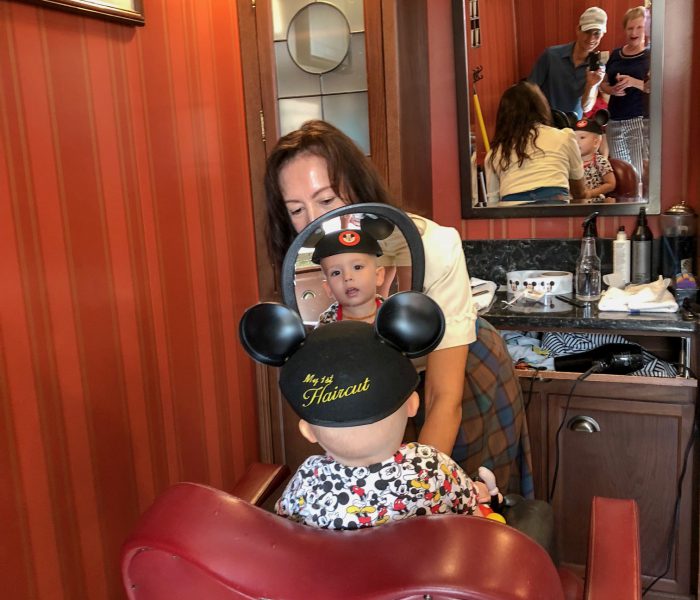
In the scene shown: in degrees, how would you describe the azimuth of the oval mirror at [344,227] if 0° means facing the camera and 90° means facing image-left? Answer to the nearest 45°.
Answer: approximately 0°

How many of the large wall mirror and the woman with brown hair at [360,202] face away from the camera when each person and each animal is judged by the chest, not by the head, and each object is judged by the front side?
0

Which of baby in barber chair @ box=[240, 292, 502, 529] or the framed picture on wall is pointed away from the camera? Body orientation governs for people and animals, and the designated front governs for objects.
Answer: the baby in barber chair

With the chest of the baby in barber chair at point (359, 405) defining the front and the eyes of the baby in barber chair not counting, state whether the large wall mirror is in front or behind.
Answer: in front

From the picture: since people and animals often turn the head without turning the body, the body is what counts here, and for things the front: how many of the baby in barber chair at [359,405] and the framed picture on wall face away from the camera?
1

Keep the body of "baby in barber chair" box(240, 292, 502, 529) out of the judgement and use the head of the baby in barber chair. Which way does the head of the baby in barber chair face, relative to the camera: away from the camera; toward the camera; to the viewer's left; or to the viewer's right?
away from the camera

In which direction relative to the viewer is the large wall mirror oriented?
toward the camera

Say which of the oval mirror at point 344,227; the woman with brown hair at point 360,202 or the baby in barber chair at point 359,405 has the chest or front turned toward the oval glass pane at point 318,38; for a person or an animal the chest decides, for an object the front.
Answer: the baby in barber chair

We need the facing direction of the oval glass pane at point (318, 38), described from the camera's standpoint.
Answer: facing the viewer

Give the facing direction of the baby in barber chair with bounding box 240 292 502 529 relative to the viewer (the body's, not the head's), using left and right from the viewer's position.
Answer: facing away from the viewer

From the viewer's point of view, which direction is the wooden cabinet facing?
toward the camera

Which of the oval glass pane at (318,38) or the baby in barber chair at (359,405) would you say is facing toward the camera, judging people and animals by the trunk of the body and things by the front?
the oval glass pane

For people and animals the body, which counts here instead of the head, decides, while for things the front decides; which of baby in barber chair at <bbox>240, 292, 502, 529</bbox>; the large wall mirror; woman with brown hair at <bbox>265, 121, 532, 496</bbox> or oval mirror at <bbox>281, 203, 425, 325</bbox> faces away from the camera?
the baby in barber chair

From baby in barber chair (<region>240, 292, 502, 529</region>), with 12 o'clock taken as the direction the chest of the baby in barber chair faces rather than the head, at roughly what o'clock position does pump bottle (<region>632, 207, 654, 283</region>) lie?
The pump bottle is roughly at 1 o'clock from the baby in barber chair.
